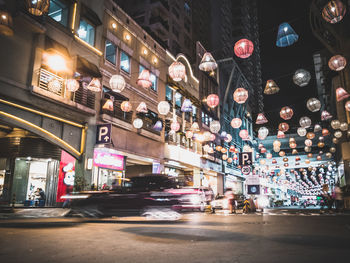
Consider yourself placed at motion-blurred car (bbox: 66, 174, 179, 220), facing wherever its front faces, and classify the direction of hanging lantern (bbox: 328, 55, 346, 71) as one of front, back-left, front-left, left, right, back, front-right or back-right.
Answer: back

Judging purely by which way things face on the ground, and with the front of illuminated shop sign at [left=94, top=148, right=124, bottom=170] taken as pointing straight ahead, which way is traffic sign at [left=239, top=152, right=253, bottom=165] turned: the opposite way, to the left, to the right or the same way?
to the right

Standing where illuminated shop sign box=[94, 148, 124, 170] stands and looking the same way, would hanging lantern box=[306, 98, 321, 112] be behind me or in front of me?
in front

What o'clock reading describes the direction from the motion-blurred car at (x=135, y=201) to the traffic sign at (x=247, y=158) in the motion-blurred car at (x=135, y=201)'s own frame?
The traffic sign is roughly at 4 o'clock from the motion-blurred car.

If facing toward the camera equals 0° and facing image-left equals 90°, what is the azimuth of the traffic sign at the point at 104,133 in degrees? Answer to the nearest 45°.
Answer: approximately 0°

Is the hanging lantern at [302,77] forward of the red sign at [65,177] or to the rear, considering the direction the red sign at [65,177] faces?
forward

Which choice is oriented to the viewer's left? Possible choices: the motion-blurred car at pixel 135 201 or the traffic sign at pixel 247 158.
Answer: the motion-blurred car

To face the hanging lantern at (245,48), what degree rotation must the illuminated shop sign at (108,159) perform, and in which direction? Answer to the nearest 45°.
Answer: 0° — it already faces it

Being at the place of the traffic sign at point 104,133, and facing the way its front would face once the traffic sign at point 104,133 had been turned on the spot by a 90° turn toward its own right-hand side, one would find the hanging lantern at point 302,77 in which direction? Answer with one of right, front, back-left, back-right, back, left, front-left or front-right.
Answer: back-left

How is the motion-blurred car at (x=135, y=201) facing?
to the viewer's left
